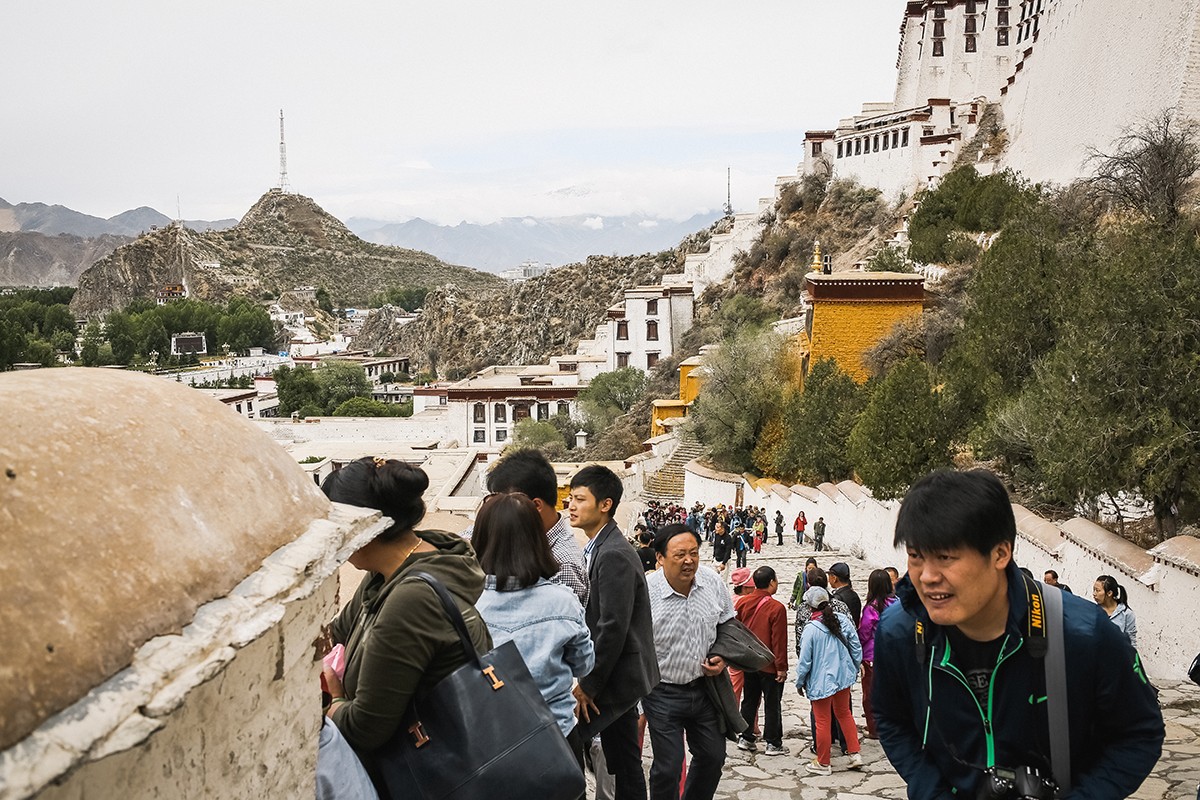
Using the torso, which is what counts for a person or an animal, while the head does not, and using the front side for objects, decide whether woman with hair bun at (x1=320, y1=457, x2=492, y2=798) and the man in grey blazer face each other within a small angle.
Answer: no

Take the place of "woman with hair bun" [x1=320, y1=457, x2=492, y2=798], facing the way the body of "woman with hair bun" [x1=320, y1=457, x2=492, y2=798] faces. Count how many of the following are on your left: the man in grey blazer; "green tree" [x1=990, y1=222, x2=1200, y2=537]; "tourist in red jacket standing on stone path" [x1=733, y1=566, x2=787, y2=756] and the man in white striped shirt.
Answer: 0

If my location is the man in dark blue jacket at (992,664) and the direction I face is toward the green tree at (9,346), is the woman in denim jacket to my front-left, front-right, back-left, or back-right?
front-left

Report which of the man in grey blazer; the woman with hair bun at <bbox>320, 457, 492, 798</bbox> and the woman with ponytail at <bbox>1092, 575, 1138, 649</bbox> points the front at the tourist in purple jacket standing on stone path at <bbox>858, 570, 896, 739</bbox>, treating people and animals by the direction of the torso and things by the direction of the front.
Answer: the woman with ponytail at <bbox>1092, 575, 1138, 649</bbox>

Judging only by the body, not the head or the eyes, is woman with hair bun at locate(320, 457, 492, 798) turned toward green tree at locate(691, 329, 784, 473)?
no

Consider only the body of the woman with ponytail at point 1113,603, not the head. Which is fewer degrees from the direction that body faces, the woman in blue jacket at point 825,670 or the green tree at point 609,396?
the woman in blue jacket

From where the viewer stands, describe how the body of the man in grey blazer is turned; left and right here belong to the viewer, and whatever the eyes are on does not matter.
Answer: facing to the left of the viewer

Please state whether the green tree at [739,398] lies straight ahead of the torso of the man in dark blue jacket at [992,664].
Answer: no

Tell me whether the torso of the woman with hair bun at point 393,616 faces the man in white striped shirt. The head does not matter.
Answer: no

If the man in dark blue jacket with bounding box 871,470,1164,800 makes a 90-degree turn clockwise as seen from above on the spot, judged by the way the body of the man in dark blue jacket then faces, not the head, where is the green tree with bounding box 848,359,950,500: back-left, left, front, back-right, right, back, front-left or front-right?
front-right

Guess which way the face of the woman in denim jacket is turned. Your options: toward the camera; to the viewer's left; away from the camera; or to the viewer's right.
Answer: away from the camera

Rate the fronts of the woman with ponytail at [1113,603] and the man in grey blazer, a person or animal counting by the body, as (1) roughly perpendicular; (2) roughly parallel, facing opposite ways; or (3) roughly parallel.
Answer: roughly parallel

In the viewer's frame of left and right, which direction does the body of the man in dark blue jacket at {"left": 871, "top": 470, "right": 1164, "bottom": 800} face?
facing the viewer and to the left of the viewer

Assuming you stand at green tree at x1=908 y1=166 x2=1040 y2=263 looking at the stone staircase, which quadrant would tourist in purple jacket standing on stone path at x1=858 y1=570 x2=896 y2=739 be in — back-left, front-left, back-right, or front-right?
front-left

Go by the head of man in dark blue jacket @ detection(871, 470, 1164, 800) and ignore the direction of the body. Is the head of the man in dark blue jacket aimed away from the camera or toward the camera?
toward the camera

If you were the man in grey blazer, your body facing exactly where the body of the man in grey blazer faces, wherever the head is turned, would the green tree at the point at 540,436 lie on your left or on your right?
on your right

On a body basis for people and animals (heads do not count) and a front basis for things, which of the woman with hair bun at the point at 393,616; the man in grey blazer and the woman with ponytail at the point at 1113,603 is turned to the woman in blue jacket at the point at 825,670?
the woman with ponytail at the point at 1113,603
